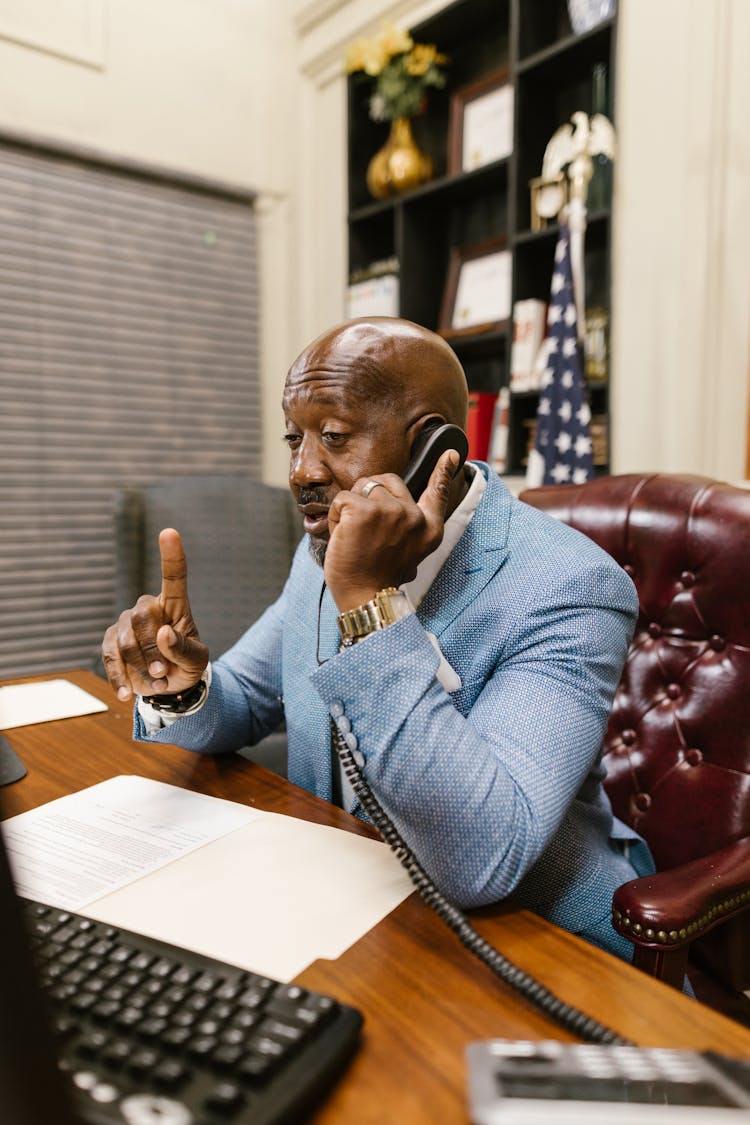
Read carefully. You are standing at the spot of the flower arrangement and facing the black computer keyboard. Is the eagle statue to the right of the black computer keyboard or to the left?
left

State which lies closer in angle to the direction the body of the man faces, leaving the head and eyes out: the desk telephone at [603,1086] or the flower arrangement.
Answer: the desk telephone

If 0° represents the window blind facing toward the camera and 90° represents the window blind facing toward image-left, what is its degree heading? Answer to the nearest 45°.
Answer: approximately 315°

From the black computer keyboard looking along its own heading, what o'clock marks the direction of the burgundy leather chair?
The burgundy leather chair is roughly at 12 o'clock from the black computer keyboard.

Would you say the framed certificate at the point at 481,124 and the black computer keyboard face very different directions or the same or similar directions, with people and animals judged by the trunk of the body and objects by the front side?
very different directions

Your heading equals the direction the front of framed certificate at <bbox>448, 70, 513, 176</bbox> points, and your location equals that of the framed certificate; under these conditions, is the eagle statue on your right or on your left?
on your left
